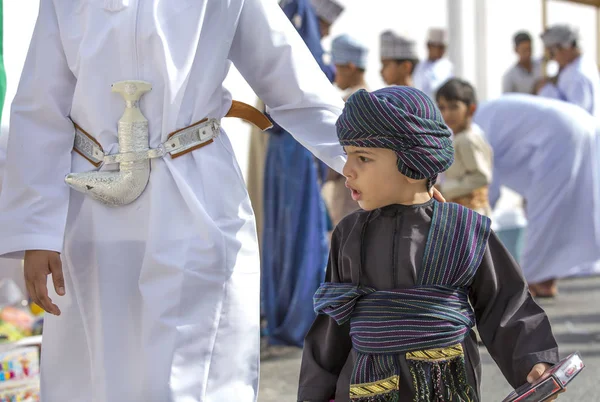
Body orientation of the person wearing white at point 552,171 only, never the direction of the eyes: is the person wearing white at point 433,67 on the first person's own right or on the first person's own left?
on the first person's own right

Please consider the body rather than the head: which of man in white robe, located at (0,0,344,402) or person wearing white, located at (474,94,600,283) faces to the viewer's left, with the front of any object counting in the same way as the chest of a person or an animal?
the person wearing white

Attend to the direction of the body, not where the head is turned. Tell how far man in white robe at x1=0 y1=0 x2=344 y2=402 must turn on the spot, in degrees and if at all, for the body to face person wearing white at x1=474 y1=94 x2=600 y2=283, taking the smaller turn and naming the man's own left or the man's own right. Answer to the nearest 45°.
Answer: approximately 135° to the man's own left

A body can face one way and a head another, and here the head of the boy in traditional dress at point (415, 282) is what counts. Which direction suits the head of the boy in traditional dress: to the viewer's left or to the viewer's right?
to the viewer's left

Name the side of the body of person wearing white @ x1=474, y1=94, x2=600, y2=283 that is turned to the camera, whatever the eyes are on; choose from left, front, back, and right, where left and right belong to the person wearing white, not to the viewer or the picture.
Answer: left

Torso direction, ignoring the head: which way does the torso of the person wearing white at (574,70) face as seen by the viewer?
to the viewer's left

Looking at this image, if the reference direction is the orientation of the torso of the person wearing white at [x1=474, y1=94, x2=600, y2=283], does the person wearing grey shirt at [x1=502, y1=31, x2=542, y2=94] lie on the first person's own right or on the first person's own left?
on the first person's own right
